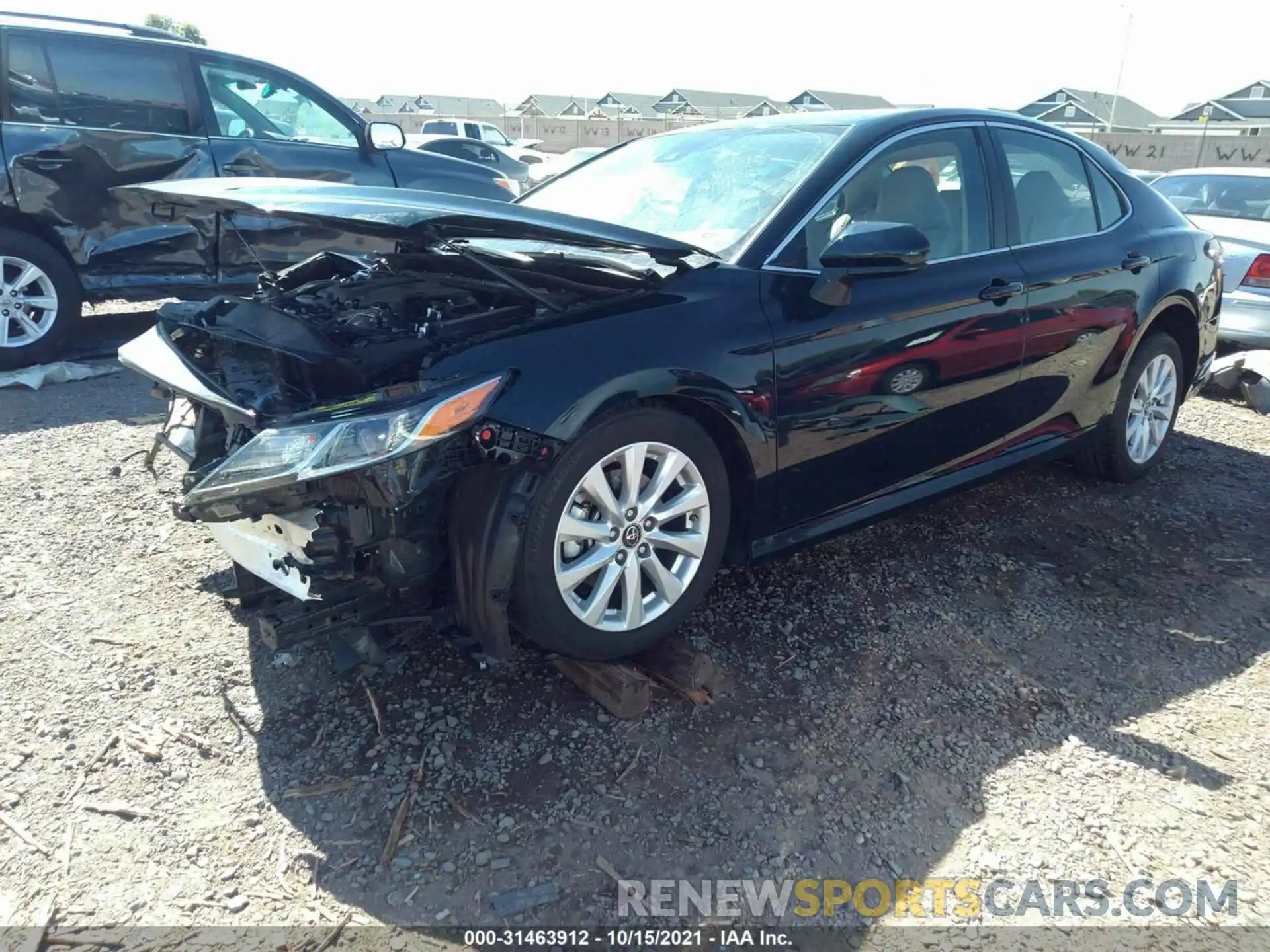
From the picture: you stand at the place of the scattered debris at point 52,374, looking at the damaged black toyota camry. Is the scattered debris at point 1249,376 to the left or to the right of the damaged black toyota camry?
left

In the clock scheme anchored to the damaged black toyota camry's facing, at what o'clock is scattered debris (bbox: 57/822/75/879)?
The scattered debris is roughly at 12 o'clock from the damaged black toyota camry.

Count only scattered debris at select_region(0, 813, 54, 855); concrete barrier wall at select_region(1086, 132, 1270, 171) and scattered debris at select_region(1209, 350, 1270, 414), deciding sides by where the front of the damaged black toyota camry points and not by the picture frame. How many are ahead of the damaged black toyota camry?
1

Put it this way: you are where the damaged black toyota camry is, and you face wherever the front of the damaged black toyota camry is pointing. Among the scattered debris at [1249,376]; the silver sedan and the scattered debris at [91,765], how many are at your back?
2

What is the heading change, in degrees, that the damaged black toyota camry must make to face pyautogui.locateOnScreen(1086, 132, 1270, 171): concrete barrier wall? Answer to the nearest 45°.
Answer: approximately 180°

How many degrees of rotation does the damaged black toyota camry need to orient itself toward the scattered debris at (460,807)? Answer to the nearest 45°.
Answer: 0° — it already faces it

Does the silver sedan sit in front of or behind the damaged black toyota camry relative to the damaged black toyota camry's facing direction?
behind

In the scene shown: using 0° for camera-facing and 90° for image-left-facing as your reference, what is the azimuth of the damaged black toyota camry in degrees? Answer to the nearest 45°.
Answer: approximately 45°

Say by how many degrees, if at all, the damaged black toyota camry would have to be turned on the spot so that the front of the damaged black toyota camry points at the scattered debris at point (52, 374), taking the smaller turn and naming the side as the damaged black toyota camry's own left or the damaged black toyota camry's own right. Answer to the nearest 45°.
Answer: approximately 90° to the damaged black toyota camry's own right

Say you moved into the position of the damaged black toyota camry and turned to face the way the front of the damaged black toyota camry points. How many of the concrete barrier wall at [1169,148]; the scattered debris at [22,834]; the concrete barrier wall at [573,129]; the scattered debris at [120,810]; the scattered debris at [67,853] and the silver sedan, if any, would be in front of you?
3

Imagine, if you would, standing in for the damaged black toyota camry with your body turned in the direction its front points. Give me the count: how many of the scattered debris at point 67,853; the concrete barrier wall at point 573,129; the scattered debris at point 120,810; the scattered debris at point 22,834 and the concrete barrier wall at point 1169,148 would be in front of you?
3

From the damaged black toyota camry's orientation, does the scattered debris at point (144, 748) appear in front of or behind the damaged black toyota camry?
in front

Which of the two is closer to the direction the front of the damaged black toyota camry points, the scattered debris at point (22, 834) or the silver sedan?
the scattered debris

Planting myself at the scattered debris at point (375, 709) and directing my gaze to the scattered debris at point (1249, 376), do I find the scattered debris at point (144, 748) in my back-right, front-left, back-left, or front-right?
back-left

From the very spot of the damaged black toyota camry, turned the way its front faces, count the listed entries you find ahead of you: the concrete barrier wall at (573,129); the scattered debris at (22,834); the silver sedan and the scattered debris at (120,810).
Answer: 2

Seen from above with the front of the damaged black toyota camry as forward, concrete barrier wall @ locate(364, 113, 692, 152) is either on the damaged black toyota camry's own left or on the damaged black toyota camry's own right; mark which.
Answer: on the damaged black toyota camry's own right

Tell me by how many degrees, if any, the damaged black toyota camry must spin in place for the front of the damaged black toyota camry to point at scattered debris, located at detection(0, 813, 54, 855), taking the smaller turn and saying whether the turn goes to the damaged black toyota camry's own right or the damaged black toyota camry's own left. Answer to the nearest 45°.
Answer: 0° — it already faces it

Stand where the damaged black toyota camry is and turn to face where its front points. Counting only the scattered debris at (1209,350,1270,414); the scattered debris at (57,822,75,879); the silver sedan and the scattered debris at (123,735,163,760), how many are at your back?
2
